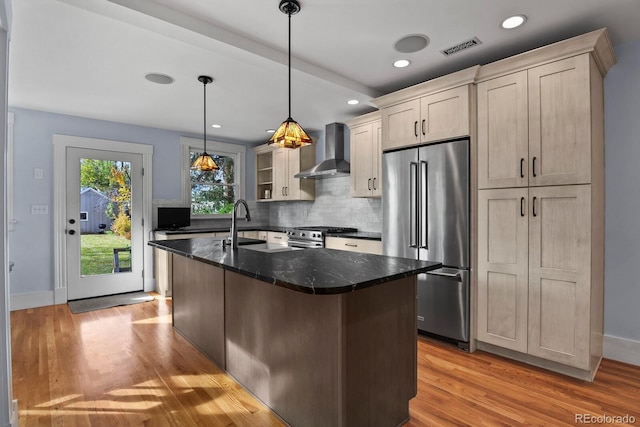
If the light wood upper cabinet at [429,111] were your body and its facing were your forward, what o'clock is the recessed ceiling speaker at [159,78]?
The recessed ceiling speaker is roughly at 1 o'clock from the light wood upper cabinet.

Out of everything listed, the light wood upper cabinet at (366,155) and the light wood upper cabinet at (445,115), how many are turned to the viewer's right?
0

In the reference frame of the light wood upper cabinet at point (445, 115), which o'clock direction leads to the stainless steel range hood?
The stainless steel range hood is roughly at 3 o'clock from the light wood upper cabinet.

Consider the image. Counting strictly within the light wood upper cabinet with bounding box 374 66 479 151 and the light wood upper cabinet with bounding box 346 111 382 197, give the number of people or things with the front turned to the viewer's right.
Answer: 0

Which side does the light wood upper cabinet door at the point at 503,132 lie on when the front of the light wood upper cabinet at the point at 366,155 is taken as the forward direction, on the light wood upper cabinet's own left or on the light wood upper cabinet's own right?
on the light wood upper cabinet's own left

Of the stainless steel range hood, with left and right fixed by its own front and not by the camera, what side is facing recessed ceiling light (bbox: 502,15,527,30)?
left

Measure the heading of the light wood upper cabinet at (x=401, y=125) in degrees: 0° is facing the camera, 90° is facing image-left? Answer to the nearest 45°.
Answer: approximately 45°

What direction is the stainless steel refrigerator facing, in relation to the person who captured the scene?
facing the viewer and to the left of the viewer

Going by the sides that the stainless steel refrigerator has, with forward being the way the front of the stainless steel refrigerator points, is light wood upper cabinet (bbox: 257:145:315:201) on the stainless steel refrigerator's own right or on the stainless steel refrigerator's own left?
on the stainless steel refrigerator's own right

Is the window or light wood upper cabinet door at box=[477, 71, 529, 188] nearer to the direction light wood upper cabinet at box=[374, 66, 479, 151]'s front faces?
the window

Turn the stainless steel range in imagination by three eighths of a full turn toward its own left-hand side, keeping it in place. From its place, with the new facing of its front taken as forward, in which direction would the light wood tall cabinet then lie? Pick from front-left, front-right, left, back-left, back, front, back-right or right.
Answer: front-right
